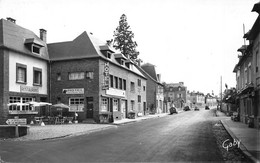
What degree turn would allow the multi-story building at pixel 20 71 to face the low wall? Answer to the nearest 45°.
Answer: approximately 45° to its right

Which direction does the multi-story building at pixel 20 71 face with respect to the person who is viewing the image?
facing the viewer and to the right of the viewer
